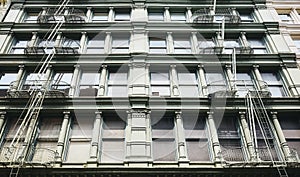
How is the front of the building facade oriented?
toward the camera
